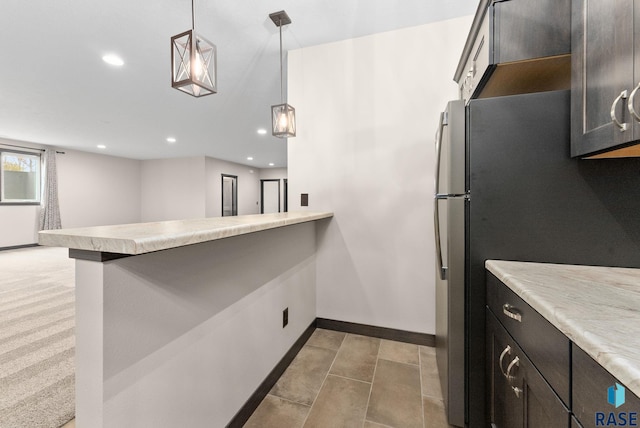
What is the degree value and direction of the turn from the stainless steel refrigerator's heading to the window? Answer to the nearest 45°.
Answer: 0° — it already faces it

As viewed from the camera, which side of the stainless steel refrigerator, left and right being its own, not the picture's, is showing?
left

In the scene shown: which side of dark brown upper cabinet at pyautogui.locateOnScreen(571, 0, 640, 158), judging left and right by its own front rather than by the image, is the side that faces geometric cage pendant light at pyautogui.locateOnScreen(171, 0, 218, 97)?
front

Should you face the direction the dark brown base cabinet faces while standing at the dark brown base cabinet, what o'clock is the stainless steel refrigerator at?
The stainless steel refrigerator is roughly at 4 o'clock from the dark brown base cabinet.

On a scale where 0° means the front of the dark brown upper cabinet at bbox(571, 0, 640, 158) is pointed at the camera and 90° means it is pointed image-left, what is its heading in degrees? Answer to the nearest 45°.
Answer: approximately 45°

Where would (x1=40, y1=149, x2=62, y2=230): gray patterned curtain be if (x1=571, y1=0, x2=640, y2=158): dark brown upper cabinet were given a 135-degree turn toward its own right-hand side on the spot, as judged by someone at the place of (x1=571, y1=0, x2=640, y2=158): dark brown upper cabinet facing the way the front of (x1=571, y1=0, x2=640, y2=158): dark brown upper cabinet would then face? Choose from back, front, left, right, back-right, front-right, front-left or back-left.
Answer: left

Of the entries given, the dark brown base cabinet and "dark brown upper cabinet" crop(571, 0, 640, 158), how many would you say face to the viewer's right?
0

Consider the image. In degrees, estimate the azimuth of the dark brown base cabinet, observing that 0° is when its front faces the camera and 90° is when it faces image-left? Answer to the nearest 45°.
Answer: approximately 45°

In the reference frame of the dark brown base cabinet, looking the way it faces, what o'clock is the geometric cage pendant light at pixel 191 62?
The geometric cage pendant light is roughly at 1 o'clock from the dark brown base cabinet.

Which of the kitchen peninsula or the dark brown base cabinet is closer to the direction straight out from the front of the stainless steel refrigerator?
the kitchen peninsula

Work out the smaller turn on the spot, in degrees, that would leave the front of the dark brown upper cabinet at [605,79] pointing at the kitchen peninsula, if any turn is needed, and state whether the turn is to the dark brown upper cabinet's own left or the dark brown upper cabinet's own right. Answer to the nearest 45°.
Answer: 0° — it already faces it
